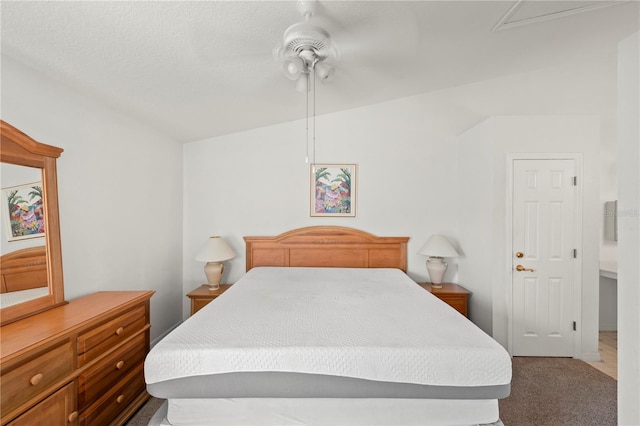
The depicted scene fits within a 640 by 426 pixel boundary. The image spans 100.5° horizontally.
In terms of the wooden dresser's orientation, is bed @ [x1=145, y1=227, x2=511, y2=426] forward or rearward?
forward

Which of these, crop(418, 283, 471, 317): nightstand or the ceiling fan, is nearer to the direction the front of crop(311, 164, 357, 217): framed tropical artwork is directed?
the ceiling fan

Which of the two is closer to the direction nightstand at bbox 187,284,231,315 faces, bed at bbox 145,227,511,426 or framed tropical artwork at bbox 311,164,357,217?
the bed

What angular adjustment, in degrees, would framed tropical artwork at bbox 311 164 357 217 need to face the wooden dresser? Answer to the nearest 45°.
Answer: approximately 45° to its right

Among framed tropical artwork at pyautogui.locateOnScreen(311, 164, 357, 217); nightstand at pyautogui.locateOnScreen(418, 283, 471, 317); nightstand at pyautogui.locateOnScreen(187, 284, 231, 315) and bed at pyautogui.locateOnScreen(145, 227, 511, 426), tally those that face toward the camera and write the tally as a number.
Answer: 4

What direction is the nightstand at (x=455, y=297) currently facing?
toward the camera

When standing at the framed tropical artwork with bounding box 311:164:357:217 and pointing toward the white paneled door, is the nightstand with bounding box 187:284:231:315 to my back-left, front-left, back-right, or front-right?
back-right

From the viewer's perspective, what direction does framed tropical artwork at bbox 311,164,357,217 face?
toward the camera

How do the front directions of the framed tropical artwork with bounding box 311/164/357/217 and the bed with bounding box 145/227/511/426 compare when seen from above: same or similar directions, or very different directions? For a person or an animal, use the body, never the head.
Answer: same or similar directions

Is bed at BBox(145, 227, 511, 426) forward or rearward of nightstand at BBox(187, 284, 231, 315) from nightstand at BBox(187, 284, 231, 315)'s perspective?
forward

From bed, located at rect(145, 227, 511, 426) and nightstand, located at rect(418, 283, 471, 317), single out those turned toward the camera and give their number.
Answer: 2

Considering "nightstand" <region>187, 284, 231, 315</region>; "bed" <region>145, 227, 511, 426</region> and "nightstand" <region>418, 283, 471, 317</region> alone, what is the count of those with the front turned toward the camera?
3

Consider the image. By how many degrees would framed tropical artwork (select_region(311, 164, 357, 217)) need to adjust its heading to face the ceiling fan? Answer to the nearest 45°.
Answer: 0° — it already faces it

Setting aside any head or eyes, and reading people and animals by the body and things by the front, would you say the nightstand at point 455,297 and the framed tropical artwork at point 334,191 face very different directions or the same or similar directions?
same or similar directions
